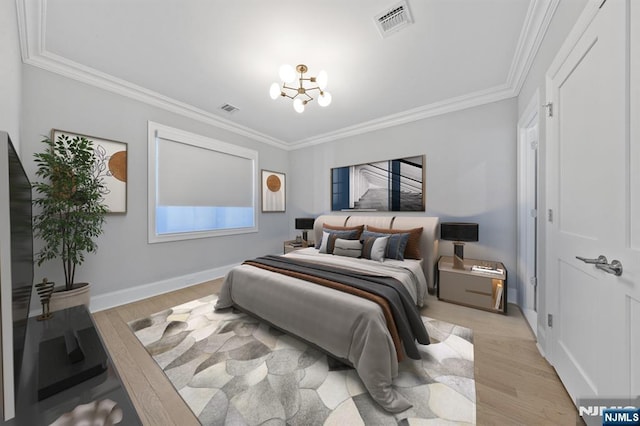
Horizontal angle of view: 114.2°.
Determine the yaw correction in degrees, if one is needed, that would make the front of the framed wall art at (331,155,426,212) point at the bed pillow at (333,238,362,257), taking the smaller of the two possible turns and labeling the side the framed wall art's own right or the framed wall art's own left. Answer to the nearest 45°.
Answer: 0° — it already faces it

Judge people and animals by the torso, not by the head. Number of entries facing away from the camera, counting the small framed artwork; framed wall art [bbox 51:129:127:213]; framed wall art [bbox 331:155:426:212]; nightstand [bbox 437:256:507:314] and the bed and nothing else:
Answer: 0

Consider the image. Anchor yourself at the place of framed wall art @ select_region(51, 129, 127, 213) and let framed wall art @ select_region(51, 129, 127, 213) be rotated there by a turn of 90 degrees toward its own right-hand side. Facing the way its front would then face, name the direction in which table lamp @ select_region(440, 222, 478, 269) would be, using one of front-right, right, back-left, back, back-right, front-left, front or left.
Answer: left

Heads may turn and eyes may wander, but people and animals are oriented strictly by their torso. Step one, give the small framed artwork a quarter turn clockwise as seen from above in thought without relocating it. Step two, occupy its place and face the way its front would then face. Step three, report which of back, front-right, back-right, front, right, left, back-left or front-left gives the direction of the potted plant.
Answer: front

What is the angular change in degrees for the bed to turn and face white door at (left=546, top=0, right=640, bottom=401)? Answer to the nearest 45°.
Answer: approximately 90° to its left

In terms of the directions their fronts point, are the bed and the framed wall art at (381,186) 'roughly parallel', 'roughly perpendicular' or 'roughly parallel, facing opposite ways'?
roughly parallel

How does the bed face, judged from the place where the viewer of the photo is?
facing the viewer and to the left of the viewer

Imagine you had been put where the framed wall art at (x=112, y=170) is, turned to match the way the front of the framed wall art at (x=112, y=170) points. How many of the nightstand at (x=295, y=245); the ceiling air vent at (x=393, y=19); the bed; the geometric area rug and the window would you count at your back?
0

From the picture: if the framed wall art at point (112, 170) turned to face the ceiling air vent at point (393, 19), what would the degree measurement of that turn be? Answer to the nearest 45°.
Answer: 0° — it already faces it

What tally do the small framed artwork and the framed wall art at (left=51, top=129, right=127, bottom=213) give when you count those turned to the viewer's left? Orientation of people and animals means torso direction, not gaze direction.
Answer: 0

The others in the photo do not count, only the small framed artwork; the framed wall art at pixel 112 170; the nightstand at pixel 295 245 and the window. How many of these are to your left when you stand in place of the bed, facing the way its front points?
0

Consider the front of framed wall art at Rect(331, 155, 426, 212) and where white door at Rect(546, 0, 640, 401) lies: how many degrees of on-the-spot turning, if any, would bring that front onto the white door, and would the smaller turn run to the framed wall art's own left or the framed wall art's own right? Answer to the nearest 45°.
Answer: approximately 90° to the framed wall art's own left

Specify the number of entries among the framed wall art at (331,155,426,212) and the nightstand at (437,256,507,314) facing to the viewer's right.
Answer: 0

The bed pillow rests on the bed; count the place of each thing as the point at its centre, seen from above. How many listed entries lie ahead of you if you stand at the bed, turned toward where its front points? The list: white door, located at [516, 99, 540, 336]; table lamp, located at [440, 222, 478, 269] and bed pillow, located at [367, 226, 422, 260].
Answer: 0

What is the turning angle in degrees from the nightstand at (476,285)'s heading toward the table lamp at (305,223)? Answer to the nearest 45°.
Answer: approximately 45° to its right

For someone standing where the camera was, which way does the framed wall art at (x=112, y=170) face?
facing the viewer and to the right of the viewer

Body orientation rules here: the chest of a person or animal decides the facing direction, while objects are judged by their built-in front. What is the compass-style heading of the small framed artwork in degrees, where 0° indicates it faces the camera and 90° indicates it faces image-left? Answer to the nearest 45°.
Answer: approximately 315°

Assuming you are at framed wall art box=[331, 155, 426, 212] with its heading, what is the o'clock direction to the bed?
The bed is roughly at 11 o'clock from the framed wall art.
